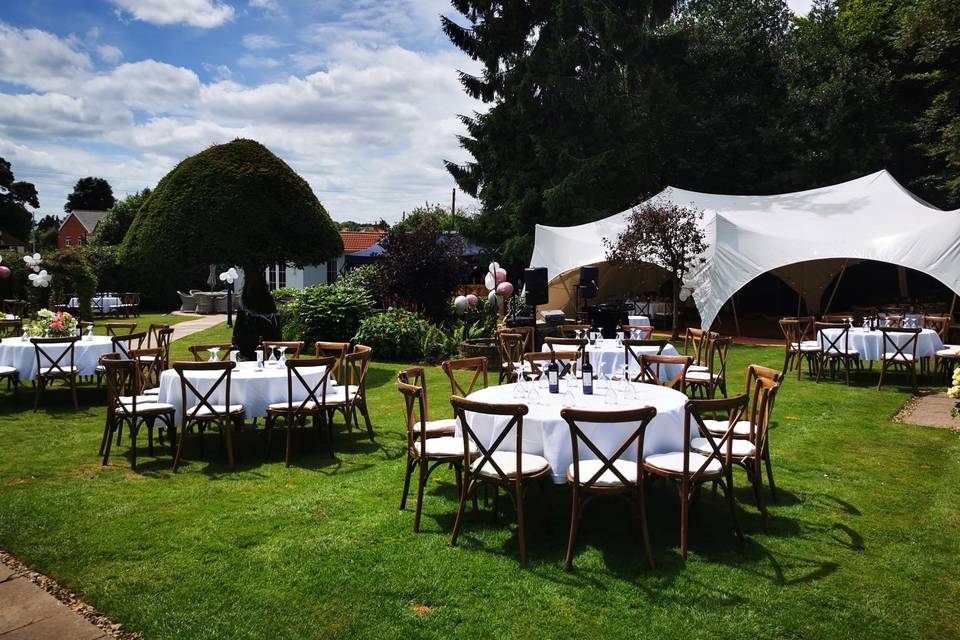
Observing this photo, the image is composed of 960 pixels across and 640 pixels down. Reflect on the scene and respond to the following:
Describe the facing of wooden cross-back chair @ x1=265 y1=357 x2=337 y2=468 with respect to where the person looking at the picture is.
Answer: facing away from the viewer and to the left of the viewer

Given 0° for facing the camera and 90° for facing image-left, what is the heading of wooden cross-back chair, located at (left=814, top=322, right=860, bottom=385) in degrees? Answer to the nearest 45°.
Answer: approximately 225°

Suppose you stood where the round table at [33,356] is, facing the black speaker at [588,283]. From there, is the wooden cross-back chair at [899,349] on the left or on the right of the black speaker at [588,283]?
right

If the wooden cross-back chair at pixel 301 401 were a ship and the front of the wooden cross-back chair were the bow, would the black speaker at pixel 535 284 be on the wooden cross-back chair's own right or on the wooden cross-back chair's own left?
on the wooden cross-back chair's own right

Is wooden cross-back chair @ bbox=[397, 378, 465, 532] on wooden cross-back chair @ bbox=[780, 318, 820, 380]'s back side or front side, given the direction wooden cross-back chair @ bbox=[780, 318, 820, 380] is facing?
on the back side

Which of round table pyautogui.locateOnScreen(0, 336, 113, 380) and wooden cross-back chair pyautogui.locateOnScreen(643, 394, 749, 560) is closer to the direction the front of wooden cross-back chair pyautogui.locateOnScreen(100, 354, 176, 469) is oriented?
the round table

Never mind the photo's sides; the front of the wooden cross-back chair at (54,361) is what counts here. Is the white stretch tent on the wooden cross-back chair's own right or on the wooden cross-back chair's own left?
on the wooden cross-back chair's own right

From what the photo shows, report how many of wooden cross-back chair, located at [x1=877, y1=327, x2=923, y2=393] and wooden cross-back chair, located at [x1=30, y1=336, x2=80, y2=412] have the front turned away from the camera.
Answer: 2

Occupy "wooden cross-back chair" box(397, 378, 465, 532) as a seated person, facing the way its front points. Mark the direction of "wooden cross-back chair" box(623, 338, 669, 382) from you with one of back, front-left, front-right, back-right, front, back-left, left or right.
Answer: front

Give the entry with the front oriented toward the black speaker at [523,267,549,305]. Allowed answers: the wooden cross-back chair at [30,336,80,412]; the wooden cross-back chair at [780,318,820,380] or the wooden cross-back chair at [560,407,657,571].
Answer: the wooden cross-back chair at [560,407,657,571]

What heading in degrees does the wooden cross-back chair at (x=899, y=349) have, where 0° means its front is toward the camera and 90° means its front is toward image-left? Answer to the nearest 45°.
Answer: approximately 180°

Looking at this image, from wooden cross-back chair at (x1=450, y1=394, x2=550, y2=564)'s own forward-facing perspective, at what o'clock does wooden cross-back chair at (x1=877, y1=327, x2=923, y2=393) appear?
wooden cross-back chair at (x1=877, y1=327, x2=923, y2=393) is roughly at 12 o'clock from wooden cross-back chair at (x1=450, y1=394, x2=550, y2=564).

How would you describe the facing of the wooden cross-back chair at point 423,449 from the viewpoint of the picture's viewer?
facing away from the viewer and to the right of the viewer

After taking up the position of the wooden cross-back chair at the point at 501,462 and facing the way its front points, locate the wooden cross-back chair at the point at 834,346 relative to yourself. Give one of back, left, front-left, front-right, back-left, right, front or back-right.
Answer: front

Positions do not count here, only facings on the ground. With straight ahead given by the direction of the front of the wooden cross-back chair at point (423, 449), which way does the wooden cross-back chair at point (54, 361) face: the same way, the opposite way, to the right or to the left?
to the left

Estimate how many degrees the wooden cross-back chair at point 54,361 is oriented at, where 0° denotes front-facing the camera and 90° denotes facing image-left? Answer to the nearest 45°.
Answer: approximately 180°

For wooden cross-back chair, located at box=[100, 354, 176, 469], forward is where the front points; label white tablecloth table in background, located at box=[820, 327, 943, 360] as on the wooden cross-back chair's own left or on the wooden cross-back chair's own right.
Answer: on the wooden cross-back chair's own right

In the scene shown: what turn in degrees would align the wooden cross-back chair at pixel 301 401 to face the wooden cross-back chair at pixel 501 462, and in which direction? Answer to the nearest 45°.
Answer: approximately 180°
